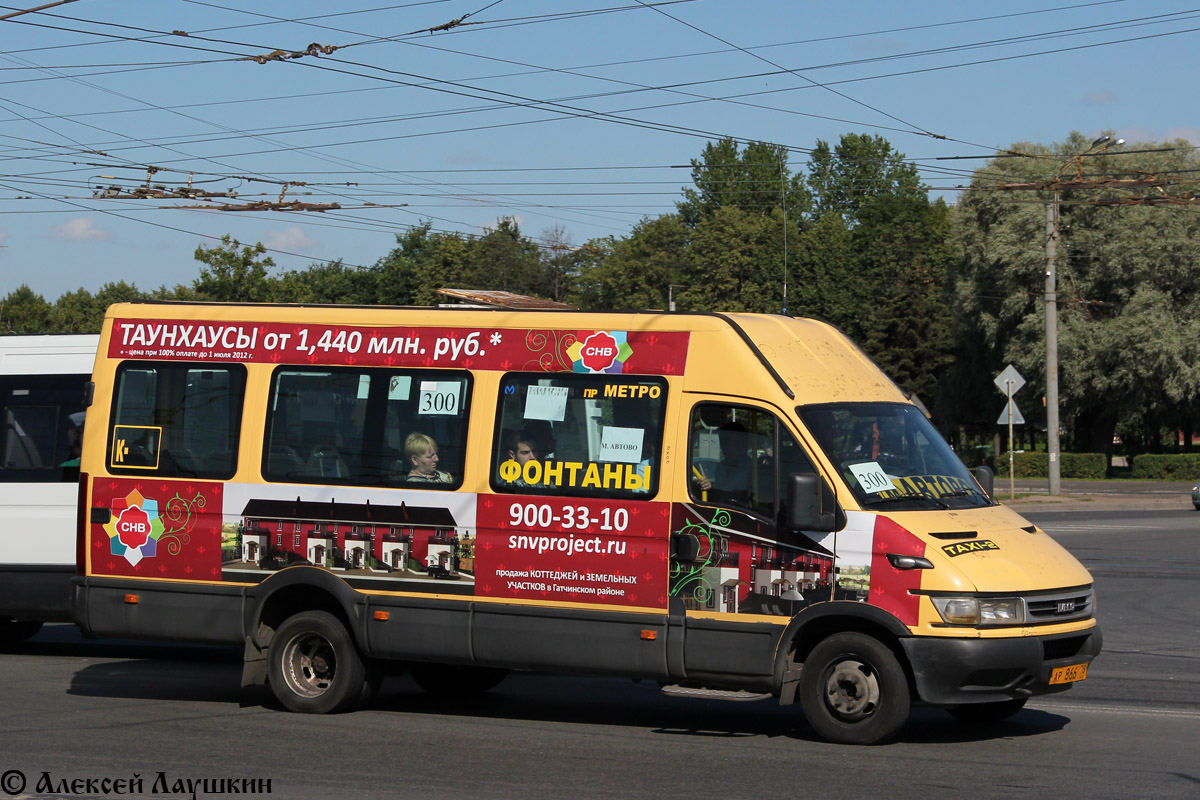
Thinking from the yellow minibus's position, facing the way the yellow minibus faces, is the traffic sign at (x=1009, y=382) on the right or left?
on its left

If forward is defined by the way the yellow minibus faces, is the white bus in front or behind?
behind

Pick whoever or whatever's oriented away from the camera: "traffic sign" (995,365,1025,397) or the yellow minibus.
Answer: the traffic sign

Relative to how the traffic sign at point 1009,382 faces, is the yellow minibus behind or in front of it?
behind

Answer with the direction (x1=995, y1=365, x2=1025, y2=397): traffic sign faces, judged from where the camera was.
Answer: facing away from the viewer
